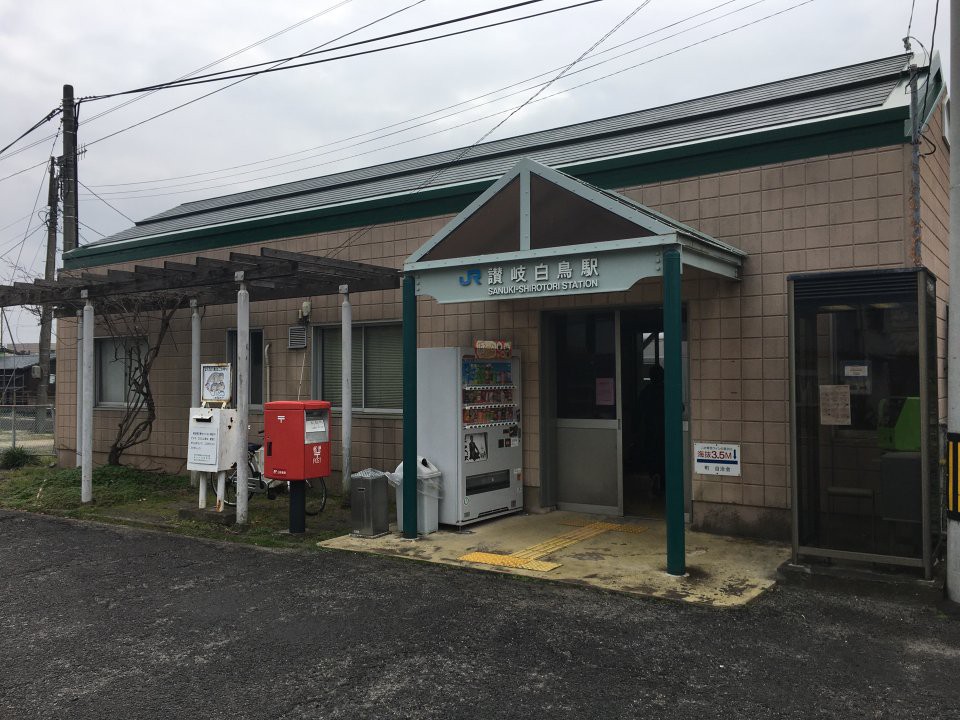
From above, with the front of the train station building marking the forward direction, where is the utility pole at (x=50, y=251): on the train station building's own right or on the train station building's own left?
on the train station building's own right

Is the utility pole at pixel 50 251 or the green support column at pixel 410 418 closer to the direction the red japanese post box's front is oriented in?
the green support column

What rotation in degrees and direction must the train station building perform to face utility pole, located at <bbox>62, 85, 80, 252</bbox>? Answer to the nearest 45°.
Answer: approximately 90° to its right

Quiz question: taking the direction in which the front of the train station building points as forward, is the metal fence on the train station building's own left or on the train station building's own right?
on the train station building's own right

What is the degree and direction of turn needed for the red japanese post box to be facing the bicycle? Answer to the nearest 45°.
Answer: approximately 135° to its left

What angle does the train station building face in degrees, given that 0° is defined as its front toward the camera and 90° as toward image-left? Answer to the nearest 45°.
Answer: approximately 45°

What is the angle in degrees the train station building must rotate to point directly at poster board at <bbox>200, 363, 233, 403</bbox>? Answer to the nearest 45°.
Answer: approximately 45° to its right
